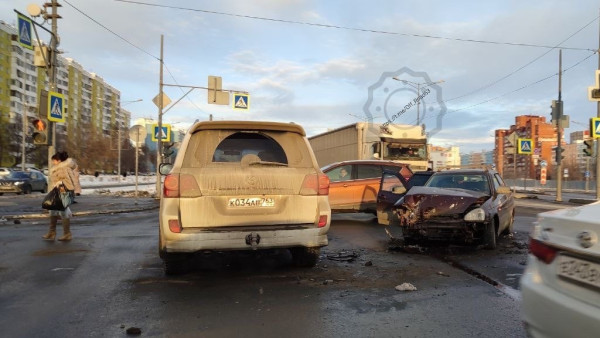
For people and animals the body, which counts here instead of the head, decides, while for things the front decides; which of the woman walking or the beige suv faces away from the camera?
the beige suv

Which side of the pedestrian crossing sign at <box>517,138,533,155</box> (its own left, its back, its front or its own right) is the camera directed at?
front

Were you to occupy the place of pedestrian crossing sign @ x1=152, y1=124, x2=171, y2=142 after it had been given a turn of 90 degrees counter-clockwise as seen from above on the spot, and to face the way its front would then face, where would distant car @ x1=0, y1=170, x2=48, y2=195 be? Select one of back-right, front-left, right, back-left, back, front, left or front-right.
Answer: back-left

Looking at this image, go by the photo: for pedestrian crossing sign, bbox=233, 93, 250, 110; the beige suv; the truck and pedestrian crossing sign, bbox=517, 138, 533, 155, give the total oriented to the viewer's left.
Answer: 0

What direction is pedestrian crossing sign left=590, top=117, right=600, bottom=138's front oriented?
toward the camera

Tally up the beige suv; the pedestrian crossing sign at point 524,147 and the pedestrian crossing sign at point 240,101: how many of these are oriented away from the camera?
1

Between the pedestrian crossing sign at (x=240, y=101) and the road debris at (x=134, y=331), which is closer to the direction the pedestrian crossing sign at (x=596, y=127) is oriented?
the road debris

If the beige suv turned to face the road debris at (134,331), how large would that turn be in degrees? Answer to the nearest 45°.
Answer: approximately 135° to its left

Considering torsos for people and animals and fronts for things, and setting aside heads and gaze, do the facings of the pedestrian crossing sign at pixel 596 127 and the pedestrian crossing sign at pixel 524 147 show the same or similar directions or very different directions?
same or similar directions

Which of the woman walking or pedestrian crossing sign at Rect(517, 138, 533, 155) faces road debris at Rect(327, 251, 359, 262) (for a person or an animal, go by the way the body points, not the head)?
the pedestrian crossing sign

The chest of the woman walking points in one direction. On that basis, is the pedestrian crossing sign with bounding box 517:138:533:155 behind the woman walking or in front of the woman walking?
behind

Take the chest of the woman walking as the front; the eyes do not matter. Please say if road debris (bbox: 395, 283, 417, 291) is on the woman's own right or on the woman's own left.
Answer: on the woman's own left

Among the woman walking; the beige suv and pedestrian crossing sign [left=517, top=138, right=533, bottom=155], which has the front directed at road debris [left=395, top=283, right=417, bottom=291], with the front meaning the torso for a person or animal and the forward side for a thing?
the pedestrian crossing sign

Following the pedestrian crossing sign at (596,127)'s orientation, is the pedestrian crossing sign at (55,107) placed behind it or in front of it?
in front

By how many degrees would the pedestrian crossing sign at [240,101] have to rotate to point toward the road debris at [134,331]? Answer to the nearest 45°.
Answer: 0° — it already faces it

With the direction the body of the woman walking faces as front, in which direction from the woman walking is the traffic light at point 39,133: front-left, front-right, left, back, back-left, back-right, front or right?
right

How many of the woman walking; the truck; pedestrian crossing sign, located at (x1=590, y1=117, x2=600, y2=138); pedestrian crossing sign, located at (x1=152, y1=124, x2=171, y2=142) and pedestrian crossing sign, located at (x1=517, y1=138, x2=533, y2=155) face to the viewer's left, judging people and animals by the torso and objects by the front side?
1

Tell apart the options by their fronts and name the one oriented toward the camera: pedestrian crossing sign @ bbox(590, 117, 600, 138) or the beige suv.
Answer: the pedestrian crossing sign

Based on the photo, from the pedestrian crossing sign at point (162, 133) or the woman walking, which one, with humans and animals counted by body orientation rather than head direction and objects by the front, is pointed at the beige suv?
the pedestrian crossing sign
